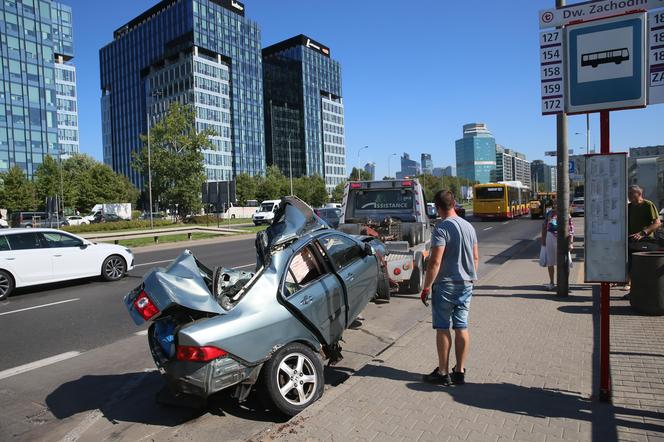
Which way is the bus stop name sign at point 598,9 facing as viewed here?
toward the camera

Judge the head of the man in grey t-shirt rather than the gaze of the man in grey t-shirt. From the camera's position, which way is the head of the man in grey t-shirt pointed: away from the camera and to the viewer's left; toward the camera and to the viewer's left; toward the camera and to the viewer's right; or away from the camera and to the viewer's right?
away from the camera and to the viewer's left

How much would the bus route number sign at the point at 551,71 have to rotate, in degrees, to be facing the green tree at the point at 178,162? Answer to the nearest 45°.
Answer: approximately 135° to its right

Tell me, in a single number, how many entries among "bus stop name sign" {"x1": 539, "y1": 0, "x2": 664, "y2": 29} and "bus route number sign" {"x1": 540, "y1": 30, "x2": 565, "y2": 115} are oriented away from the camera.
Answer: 0

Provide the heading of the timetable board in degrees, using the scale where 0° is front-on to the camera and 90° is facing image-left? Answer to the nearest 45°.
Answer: approximately 0°
